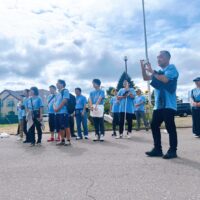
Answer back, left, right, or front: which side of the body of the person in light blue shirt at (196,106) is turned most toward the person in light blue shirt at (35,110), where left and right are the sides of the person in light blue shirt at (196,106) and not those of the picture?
front

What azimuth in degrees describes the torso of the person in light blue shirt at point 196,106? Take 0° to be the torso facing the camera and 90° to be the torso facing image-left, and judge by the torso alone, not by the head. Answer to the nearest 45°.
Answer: approximately 45°

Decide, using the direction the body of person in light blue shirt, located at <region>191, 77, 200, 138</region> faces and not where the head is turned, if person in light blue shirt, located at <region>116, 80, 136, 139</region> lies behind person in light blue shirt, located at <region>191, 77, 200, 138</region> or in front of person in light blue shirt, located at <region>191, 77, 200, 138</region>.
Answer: in front

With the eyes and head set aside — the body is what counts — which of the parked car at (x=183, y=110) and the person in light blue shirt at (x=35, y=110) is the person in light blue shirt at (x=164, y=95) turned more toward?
the person in light blue shirt

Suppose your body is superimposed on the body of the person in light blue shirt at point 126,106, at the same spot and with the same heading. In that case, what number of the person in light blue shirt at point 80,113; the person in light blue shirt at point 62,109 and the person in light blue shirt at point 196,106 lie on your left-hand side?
1

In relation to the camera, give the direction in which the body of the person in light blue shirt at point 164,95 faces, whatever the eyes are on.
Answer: to the viewer's left

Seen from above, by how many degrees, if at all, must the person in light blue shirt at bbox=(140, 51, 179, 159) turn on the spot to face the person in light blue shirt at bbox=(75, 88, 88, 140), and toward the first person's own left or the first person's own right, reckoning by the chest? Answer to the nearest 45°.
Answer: approximately 45° to the first person's own right

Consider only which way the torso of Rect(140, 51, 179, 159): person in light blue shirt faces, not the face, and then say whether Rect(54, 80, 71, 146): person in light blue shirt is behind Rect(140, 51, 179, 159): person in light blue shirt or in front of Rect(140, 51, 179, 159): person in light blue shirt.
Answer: in front

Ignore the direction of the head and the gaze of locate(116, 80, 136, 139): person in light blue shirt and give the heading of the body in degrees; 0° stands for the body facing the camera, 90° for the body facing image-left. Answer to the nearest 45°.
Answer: approximately 0°
